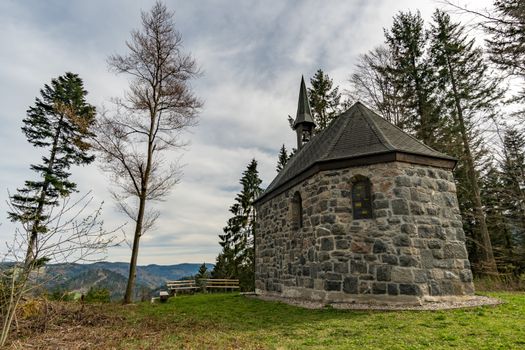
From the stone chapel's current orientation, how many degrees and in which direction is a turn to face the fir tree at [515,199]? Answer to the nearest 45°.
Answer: approximately 90° to its right

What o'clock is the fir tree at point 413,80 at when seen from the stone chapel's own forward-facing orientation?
The fir tree is roughly at 2 o'clock from the stone chapel.

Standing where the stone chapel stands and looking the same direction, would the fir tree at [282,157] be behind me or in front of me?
in front

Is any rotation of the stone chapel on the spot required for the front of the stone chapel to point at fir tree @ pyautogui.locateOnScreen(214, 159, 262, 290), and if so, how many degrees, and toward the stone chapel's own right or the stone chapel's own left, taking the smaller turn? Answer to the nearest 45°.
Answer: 0° — it already faces it

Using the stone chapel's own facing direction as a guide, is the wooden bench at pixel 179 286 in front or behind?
in front

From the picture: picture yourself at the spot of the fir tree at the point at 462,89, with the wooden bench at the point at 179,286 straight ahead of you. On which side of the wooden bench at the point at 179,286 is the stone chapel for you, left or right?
left

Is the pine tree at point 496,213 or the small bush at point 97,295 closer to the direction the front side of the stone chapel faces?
the small bush

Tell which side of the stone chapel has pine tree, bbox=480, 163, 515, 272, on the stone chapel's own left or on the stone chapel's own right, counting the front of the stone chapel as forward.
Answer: on the stone chapel's own right

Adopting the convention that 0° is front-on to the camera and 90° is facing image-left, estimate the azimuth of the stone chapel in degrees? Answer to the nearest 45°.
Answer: approximately 135°
